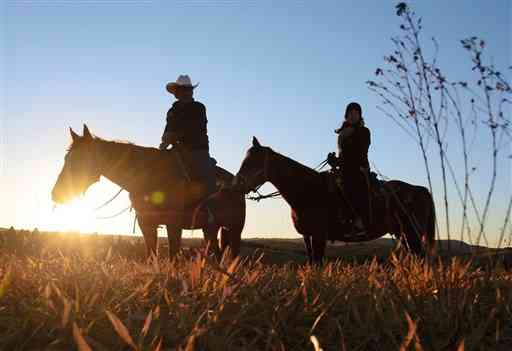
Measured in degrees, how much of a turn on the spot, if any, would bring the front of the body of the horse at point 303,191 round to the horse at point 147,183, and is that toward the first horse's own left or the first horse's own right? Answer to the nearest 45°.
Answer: approximately 45° to the first horse's own left

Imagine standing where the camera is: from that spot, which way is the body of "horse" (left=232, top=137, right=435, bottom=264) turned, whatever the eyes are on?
to the viewer's left

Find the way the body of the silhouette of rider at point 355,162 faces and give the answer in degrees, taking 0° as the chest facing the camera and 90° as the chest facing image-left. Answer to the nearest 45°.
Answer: approximately 45°

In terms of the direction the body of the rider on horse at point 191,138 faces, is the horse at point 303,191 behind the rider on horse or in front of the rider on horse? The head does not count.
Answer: behind

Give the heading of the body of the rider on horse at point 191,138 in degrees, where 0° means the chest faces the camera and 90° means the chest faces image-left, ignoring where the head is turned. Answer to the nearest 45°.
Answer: approximately 45°

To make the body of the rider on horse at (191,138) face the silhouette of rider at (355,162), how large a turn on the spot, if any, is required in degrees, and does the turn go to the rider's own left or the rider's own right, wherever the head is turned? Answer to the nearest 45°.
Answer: approximately 135° to the rider's own left
